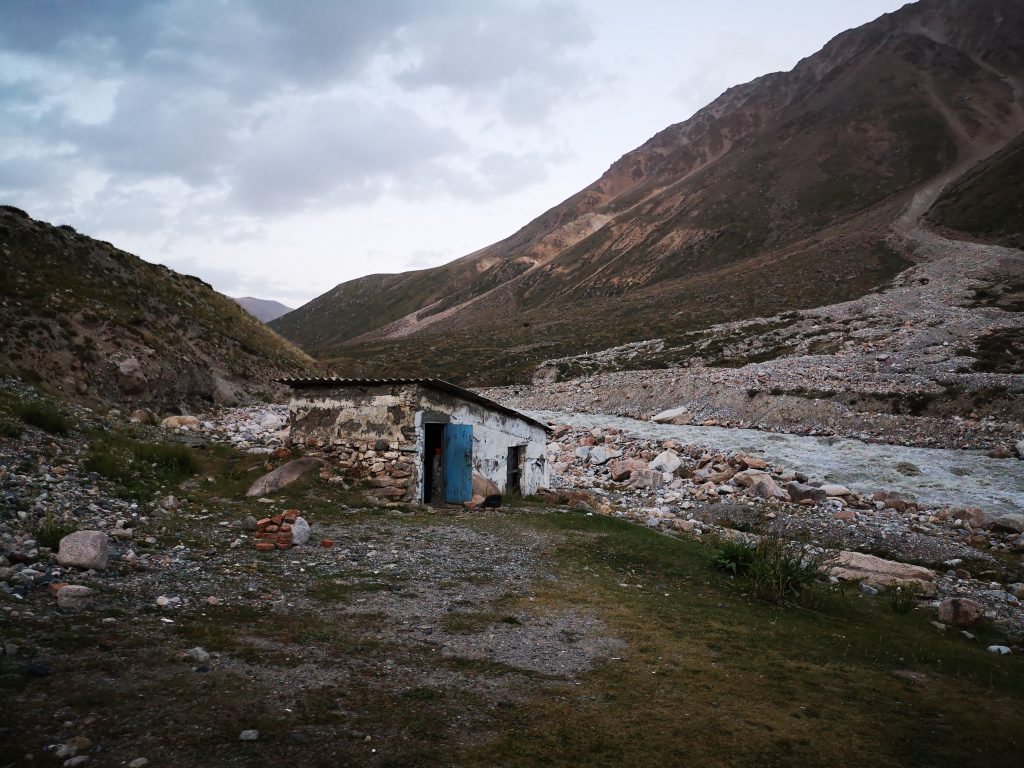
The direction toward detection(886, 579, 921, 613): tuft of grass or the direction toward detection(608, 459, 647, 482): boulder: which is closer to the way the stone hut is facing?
the tuft of grass

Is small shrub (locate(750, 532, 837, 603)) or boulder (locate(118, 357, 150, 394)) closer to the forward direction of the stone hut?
the small shrub

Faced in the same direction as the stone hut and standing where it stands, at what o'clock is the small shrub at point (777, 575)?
The small shrub is roughly at 12 o'clock from the stone hut.

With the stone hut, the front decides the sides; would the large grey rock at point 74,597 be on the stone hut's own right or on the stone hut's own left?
on the stone hut's own right

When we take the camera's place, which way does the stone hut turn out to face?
facing the viewer and to the right of the viewer

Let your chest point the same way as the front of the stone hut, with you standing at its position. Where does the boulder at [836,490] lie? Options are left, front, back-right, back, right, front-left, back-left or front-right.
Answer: front-left

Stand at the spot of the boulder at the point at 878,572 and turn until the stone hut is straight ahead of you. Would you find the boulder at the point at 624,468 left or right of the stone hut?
right

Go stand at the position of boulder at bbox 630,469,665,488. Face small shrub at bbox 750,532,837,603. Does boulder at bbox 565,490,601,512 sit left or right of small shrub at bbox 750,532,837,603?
right

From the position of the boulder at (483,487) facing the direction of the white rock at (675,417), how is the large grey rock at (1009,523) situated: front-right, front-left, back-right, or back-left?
front-right

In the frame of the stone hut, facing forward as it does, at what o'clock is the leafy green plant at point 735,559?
The leafy green plant is roughly at 12 o'clock from the stone hut.

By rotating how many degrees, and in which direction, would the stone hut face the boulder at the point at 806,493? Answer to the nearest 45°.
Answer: approximately 45° to its left

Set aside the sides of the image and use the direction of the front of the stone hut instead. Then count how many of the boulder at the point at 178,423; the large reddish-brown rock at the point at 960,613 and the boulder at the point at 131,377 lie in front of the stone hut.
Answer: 1

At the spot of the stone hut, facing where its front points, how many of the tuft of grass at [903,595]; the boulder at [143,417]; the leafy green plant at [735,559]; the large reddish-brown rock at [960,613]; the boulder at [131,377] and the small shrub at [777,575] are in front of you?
4

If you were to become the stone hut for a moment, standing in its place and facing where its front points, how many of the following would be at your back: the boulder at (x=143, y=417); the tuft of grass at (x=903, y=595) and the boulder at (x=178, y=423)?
2

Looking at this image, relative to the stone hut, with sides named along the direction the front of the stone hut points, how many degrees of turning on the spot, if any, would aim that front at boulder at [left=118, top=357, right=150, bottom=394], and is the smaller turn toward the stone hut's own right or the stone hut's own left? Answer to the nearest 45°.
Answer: approximately 180°

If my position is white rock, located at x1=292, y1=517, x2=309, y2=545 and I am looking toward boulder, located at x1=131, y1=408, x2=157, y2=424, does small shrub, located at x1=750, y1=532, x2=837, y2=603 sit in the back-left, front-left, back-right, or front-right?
back-right

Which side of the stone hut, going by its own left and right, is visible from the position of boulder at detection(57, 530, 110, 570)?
right

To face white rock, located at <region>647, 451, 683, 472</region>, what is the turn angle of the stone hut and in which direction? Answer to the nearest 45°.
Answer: approximately 90° to its left
